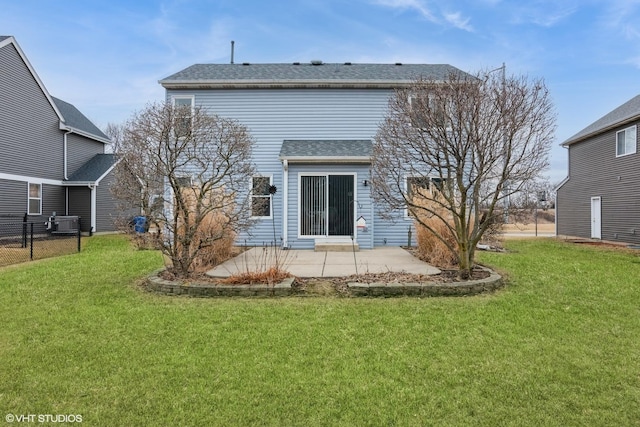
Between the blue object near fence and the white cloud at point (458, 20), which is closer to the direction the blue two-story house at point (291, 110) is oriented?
the white cloud

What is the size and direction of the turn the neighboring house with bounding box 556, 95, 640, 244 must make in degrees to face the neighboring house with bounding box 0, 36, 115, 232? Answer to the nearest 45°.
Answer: approximately 90° to its left

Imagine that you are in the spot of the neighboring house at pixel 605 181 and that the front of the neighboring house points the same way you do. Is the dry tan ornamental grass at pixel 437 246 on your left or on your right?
on your left

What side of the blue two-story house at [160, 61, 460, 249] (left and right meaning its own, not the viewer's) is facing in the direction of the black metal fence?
left

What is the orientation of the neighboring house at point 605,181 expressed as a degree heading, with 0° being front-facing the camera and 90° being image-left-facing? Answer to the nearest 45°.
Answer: approximately 135°

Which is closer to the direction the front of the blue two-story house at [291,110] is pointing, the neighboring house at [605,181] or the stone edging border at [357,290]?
the neighboring house

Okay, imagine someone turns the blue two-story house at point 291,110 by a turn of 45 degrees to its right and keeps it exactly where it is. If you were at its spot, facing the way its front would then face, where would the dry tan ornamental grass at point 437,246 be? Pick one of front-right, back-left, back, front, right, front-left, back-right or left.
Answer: right

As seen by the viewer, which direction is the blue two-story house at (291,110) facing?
away from the camera

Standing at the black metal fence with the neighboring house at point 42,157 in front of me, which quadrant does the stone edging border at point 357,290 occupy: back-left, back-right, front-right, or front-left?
back-right

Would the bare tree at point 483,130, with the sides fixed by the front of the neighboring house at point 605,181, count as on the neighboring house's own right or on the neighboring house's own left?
on the neighboring house's own left

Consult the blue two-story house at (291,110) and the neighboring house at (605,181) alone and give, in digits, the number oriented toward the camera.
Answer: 0

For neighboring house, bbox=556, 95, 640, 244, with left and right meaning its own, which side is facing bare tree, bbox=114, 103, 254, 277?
left

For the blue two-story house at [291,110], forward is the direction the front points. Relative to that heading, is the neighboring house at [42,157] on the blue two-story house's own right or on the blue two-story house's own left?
on the blue two-story house's own left

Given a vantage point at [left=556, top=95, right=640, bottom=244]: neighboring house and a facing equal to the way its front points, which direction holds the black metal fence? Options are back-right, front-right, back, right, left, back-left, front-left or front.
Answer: left

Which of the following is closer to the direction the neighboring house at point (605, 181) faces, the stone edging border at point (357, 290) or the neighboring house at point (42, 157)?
the neighboring house

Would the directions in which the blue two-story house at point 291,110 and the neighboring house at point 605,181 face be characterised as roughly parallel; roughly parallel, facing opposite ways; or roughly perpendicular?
roughly parallel

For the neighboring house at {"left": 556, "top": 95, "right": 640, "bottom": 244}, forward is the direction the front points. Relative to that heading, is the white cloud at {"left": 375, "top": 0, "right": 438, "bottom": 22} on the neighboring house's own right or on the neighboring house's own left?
on the neighboring house's own left
